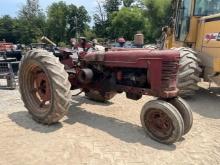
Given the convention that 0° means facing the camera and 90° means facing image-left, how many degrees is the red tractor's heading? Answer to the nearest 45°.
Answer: approximately 315°

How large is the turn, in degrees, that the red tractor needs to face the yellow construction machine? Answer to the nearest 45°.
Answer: approximately 90° to its left

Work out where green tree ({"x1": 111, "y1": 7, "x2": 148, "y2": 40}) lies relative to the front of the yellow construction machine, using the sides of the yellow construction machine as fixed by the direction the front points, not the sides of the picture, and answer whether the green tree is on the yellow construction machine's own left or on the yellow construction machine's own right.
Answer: on the yellow construction machine's own right

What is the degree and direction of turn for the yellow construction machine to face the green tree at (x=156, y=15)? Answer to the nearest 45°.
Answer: approximately 135° to its right

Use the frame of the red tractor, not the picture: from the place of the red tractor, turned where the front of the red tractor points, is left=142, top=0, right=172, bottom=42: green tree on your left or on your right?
on your left

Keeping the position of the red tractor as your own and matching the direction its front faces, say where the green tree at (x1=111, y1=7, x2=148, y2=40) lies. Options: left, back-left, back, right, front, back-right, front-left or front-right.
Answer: back-left

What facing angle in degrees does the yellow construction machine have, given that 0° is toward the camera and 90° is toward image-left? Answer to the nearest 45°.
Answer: approximately 45°

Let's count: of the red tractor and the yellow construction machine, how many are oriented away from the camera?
0

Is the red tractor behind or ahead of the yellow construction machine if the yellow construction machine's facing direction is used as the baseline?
ahead
